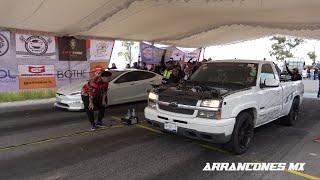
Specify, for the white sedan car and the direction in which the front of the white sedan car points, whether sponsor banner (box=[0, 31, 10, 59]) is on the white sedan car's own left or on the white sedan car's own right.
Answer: on the white sedan car's own right

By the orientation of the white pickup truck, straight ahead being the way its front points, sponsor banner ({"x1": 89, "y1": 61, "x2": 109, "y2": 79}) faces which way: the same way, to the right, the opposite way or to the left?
to the left

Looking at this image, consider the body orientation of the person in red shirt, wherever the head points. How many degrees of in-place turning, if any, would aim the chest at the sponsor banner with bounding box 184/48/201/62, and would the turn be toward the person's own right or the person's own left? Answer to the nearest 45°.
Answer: approximately 90° to the person's own left

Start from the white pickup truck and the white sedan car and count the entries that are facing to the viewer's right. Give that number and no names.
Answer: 0

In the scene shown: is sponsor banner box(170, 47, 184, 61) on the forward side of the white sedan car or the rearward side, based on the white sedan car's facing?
on the rearward side

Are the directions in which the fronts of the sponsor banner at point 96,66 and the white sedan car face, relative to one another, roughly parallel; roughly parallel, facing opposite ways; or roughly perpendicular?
roughly perpendicular

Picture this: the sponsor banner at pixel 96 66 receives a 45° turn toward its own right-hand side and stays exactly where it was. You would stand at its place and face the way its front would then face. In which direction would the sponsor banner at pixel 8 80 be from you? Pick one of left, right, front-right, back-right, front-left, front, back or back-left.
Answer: front-right

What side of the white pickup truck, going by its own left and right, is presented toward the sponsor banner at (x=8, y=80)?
right

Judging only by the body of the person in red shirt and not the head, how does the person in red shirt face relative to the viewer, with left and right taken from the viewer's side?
facing the viewer and to the right of the viewer

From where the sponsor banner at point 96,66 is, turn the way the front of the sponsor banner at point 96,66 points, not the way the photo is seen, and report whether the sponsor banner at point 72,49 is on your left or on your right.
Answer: on your right

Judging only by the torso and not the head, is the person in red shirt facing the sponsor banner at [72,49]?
no

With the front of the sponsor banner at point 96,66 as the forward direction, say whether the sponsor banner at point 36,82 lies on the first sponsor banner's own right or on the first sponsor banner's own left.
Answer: on the first sponsor banner's own right

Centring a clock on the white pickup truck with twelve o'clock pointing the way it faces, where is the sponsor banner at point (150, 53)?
The sponsor banner is roughly at 4 o'clock from the white pickup truck.

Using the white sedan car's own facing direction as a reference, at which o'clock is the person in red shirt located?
The person in red shirt is roughly at 11 o'clock from the white sedan car.

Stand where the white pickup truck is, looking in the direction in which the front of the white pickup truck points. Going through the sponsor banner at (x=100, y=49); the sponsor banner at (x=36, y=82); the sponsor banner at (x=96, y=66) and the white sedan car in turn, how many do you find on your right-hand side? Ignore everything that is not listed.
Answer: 4

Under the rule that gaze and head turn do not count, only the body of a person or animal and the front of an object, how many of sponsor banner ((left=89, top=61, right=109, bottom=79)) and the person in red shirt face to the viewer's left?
0

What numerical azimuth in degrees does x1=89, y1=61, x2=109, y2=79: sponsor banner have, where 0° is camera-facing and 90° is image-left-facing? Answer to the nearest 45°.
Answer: approximately 315°

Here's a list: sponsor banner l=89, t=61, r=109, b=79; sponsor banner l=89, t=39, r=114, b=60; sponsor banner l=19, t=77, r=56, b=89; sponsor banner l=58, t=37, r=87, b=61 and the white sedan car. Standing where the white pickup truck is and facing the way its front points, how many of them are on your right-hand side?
5

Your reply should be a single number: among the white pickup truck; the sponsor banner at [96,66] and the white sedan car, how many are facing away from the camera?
0
